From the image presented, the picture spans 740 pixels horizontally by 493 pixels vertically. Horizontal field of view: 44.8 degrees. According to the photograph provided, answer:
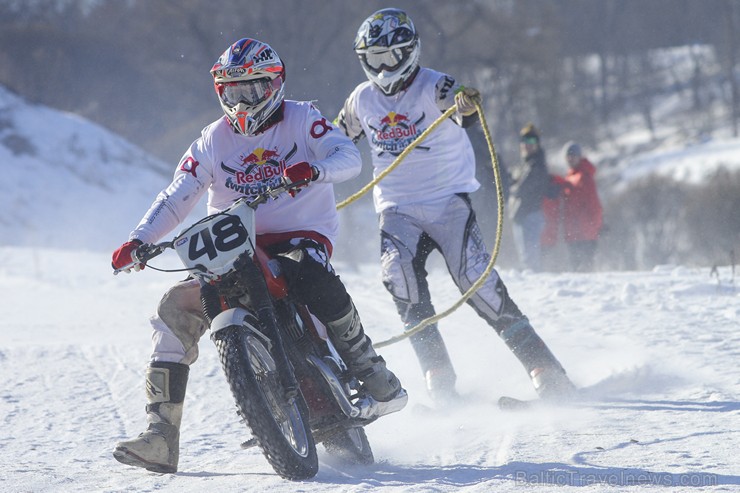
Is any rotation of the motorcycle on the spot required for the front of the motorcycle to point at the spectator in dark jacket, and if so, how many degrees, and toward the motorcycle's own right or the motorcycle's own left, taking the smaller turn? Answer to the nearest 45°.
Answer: approximately 180°

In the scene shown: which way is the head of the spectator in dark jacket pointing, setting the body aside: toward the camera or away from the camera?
toward the camera

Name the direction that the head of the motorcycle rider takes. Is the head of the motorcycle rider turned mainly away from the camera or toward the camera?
toward the camera

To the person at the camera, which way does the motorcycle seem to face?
facing the viewer and to the left of the viewer

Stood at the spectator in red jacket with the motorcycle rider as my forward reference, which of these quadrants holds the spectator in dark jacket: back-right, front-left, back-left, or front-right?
front-right

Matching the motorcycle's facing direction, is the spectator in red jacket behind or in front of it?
behind
